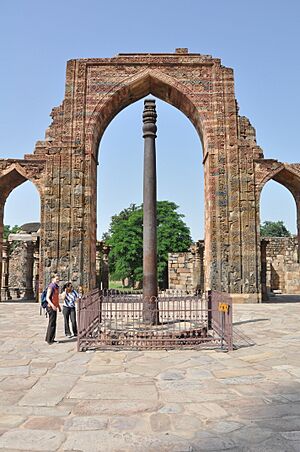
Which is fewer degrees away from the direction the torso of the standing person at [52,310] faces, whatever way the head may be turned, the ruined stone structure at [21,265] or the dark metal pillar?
the dark metal pillar

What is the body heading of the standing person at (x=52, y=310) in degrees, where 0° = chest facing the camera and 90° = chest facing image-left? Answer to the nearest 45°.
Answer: approximately 270°

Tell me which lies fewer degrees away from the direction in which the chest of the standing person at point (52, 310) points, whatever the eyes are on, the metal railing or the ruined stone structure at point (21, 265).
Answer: the metal railing

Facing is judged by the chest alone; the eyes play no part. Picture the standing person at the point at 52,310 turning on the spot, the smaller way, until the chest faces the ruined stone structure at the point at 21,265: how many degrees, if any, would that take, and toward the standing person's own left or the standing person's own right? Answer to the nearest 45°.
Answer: approximately 90° to the standing person's own left

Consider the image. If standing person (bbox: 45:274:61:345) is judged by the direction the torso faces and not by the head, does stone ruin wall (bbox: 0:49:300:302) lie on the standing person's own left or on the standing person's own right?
on the standing person's own left

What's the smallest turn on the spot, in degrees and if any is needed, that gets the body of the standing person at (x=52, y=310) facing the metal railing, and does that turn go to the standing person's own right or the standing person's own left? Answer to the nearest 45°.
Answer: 0° — they already face it
